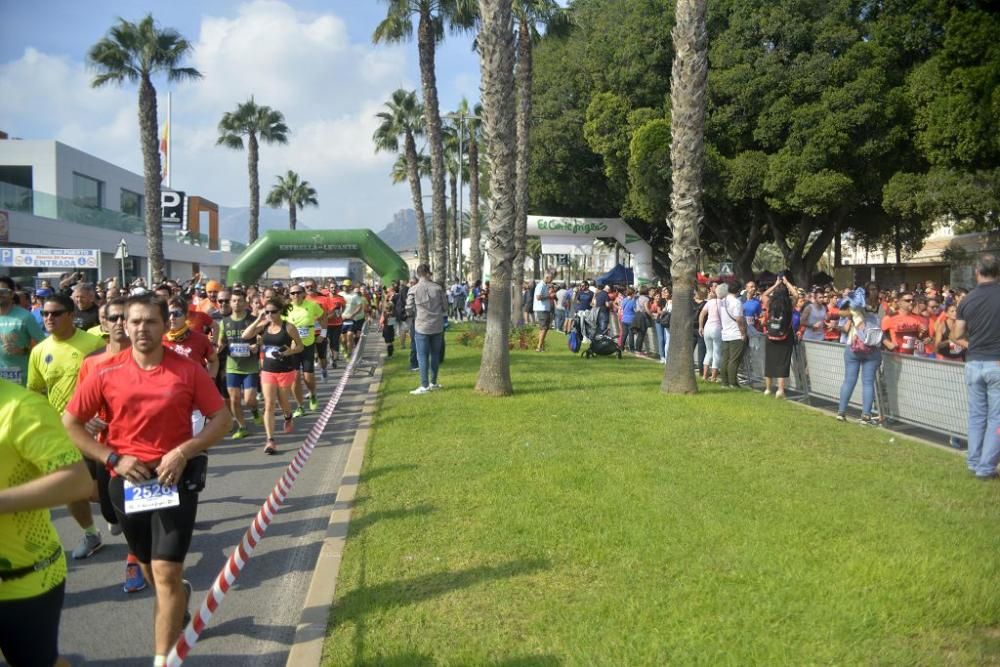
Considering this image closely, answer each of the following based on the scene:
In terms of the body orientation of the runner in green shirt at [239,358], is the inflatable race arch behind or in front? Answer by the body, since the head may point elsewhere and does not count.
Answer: behind

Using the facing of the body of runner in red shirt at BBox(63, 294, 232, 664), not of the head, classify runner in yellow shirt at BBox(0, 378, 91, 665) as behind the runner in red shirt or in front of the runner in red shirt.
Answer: in front

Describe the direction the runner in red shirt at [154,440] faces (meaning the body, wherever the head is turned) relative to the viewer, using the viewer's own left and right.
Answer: facing the viewer

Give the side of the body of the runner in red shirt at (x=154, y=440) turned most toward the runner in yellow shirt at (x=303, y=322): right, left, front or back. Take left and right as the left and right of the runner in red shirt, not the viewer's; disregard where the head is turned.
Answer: back

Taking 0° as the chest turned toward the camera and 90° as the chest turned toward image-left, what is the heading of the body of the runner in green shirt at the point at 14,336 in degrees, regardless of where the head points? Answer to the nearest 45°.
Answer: approximately 0°

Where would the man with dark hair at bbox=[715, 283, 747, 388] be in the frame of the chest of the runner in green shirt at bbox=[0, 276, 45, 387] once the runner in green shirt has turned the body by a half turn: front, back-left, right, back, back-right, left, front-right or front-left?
right

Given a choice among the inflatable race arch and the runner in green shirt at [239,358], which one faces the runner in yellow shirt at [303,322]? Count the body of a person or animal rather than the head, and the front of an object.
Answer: the inflatable race arch

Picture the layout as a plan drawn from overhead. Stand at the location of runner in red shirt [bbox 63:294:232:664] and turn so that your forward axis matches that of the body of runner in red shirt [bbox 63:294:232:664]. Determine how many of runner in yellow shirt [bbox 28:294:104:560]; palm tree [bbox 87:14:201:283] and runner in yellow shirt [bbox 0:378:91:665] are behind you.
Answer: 2

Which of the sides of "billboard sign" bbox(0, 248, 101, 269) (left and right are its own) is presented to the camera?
front

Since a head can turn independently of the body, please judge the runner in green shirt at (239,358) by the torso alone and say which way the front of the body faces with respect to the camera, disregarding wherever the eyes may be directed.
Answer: toward the camera
